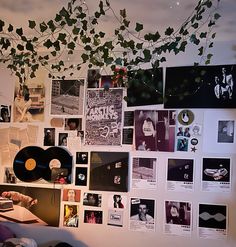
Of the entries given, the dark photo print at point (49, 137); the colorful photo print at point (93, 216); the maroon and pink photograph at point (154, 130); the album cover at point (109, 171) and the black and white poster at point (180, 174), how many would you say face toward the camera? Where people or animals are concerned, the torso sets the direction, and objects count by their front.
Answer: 5

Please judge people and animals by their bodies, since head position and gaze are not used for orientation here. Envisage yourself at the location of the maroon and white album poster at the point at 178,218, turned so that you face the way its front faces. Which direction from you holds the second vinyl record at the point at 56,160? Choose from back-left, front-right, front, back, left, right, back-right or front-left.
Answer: right

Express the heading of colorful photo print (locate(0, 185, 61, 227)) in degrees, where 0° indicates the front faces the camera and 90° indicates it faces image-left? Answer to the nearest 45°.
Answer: approximately 0°

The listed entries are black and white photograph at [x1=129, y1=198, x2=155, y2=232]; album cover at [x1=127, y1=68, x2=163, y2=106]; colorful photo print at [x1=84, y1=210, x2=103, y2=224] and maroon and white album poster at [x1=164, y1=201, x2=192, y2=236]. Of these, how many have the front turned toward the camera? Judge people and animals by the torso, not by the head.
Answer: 4

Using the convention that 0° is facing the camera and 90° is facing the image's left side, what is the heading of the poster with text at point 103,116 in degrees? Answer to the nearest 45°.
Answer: approximately 0°

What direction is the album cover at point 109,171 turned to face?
toward the camera

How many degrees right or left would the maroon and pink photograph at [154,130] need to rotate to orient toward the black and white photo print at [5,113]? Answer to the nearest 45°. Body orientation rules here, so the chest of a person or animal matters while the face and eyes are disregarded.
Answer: approximately 90° to its right

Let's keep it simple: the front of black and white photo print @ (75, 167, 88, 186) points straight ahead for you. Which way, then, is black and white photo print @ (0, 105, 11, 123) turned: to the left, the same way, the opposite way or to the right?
the same way

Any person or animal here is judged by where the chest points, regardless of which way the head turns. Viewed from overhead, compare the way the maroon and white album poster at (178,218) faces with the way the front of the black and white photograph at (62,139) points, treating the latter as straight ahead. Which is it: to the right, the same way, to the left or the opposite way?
the same way

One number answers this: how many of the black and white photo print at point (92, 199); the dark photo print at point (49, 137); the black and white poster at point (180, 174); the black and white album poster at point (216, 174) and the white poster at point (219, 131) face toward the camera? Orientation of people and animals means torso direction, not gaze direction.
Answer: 5

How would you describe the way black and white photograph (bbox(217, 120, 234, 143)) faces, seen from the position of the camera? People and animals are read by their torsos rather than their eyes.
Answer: facing the viewer

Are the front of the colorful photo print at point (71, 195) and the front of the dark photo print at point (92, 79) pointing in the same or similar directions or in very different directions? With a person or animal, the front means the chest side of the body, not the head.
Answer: same or similar directions

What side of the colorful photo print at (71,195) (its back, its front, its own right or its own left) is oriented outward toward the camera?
front

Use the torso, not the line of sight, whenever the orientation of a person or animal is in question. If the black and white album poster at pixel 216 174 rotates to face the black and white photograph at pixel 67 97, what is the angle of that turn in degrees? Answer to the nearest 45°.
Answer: approximately 90° to its right
